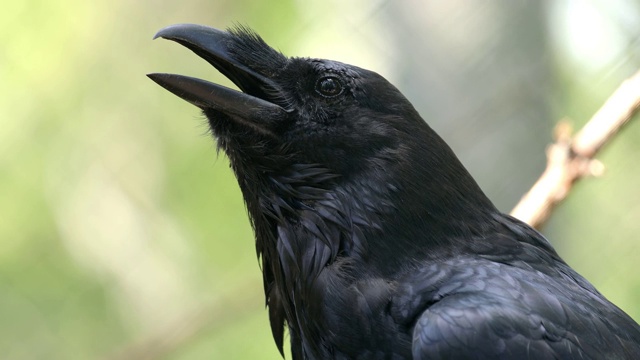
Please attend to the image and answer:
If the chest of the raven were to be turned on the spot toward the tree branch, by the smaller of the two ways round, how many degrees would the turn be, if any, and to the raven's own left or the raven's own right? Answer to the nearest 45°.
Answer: approximately 135° to the raven's own right

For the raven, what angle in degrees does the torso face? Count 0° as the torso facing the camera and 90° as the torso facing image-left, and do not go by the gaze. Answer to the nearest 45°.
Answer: approximately 90°
